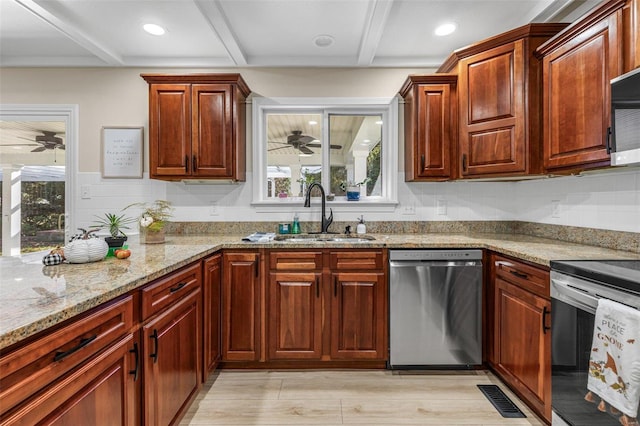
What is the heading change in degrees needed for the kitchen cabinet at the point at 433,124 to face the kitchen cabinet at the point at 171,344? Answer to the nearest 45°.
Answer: approximately 45° to its right

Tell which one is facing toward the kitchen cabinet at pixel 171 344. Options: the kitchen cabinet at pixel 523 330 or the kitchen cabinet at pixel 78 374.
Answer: the kitchen cabinet at pixel 523 330

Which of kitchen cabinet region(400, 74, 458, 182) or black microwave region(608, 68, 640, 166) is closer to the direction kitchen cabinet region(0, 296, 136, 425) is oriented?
the black microwave

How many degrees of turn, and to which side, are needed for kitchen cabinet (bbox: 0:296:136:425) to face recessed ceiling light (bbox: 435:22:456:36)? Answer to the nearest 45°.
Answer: approximately 45° to its left

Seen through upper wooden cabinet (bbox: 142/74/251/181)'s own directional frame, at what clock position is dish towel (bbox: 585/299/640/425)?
The dish towel is roughly at 11 o'clock from the upper wooden cabinet.

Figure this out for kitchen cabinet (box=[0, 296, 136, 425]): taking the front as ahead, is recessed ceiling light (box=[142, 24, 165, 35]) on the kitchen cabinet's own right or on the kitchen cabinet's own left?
on the kitchen cabinet's own left

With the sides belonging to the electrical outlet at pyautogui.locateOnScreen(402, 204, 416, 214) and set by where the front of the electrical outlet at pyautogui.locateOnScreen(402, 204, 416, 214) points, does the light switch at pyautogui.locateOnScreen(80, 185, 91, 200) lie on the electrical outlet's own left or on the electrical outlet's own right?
on the electrical outlet's own right

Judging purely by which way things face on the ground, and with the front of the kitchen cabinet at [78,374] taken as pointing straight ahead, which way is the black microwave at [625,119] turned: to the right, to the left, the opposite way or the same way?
the opposite way

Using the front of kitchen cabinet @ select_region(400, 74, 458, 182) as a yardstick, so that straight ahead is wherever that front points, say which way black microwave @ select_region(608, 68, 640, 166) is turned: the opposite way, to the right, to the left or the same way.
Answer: to the right

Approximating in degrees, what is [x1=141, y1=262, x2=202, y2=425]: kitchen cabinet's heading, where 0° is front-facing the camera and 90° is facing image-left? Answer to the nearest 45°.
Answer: approximately 315°
